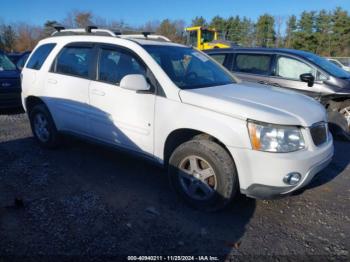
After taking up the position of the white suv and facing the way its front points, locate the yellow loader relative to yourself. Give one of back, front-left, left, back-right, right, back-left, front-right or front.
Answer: back-left

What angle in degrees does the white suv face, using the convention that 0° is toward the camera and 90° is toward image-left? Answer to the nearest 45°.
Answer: approximately 315°
